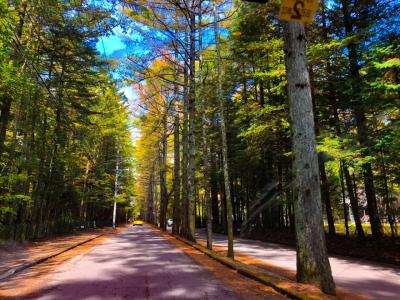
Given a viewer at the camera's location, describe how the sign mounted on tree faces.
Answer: facing the viewer
